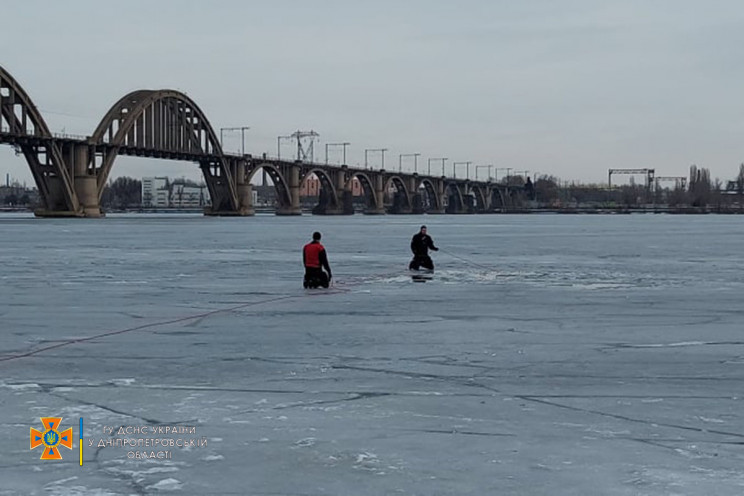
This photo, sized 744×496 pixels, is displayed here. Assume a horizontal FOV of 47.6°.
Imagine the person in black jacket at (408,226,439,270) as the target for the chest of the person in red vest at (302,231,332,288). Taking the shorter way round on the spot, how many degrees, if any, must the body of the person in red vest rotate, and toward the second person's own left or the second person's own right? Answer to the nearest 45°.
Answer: approximately 45° to the second person's own right

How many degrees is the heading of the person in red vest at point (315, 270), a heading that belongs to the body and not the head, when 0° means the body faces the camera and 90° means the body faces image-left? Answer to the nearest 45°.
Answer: approximately 180°
